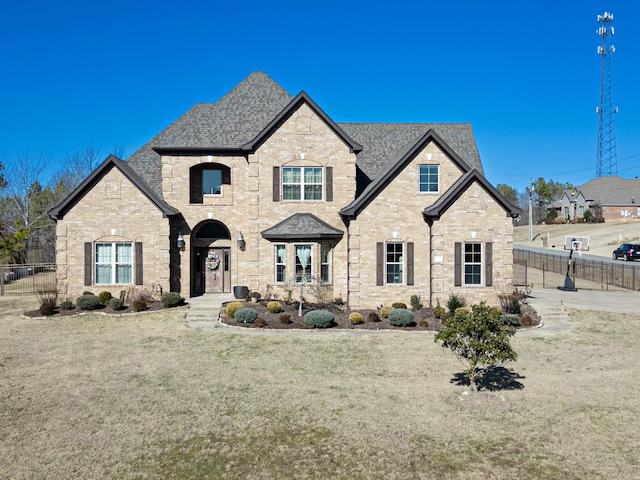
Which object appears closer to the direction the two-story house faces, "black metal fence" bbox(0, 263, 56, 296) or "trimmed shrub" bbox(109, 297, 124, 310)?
the trimmed shrub

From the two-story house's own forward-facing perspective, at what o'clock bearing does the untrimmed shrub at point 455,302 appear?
The untrimmed shrub is roughly at 10 o'clock from the two-story house.

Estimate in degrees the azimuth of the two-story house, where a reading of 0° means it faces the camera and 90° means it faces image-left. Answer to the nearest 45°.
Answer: approximately 0°

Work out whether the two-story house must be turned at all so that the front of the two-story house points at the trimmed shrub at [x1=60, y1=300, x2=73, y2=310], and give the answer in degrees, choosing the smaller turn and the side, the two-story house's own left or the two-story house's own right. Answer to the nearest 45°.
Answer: approximately 90° to the two-story house's own right

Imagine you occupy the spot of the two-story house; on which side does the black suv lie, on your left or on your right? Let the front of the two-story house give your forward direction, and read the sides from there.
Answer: on your left

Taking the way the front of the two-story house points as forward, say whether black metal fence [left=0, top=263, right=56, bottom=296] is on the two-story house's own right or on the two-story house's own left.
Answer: on the two-story house's own right
